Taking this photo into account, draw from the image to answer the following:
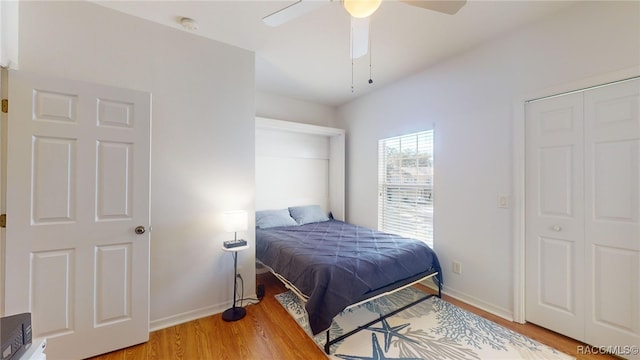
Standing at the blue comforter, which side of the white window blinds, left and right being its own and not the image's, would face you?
front

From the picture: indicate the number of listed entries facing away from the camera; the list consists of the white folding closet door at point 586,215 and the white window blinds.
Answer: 0

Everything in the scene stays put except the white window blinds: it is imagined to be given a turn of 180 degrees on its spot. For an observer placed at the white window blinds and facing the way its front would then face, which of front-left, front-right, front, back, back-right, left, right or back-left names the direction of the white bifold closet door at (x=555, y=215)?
right

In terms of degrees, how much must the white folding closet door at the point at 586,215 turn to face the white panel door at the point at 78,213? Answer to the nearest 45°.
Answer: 0° — it already faces it

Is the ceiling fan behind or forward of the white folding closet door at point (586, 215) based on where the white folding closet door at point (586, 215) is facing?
forward

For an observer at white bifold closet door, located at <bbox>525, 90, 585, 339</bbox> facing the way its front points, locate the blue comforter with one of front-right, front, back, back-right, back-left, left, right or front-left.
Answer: front

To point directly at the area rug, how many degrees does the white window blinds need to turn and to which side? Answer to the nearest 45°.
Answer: approximately 45° to its left

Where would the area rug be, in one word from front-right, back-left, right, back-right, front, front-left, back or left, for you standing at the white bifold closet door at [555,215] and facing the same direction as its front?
front

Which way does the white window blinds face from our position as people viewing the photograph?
facing the viewer and to the left of the viewer

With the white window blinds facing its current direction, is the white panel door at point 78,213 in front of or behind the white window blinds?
in front

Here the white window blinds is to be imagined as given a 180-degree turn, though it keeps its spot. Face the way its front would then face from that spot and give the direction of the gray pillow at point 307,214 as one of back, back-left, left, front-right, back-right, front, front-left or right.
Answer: back-left

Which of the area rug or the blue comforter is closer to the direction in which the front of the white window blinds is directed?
the blue comforter

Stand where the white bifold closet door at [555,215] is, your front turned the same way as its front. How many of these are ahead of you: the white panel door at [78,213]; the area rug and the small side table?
3

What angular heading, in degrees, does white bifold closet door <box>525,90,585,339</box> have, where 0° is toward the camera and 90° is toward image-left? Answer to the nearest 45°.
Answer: approximately 45°

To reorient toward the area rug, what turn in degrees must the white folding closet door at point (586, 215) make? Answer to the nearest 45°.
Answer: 0° — it already faces it
